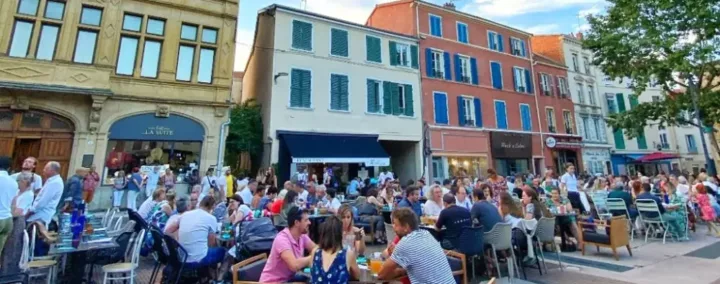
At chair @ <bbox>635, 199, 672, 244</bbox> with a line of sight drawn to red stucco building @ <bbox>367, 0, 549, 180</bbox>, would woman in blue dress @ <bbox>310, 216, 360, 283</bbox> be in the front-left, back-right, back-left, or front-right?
back-left

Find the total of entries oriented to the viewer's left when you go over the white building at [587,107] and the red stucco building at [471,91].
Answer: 0

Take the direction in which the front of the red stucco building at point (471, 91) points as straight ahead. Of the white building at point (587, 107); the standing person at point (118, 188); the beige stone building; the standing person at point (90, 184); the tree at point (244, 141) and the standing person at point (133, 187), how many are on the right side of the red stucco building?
5

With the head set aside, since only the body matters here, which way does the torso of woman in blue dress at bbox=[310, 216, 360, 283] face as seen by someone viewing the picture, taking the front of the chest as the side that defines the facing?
away from the camera

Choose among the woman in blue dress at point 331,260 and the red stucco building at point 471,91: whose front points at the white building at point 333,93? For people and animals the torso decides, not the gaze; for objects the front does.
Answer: the woman in blue dress

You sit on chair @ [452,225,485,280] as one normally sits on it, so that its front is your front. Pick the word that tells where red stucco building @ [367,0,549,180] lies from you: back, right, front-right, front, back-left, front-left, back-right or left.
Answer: front-right

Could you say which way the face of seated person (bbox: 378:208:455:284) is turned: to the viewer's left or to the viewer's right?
to the viewer's left

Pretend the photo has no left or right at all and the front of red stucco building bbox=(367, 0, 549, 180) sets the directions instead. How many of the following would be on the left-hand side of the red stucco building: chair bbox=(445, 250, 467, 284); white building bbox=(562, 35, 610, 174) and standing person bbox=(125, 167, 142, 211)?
1

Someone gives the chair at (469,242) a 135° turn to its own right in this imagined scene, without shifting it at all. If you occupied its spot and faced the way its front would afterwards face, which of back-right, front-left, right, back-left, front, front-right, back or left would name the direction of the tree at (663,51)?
front-left

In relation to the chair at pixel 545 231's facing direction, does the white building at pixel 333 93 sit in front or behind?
in front

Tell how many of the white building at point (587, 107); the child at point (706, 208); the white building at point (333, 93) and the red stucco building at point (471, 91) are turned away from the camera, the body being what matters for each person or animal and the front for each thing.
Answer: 1

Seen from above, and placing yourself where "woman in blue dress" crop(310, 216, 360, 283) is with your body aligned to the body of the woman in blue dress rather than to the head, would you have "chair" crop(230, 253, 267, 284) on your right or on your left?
on your left
